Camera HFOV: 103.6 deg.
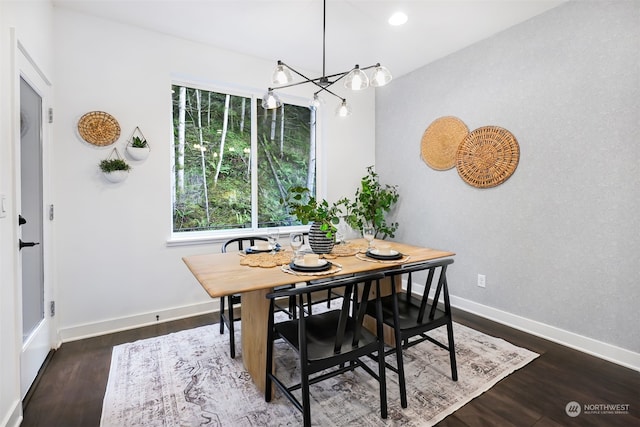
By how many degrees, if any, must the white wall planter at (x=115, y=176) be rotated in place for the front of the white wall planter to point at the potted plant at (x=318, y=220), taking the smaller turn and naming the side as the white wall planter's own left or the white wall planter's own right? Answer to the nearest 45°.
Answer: approximately 45° to the white wall planter's own left

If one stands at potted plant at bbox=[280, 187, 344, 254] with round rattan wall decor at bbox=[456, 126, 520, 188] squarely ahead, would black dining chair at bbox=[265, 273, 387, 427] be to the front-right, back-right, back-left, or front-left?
back-right

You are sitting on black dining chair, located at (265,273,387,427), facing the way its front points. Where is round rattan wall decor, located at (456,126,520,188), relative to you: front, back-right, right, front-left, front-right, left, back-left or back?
right

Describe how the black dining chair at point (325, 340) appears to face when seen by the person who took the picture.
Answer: facing away from the viewer and to the left of the viewer

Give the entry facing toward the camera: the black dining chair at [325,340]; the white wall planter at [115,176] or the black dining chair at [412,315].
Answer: the white wall planter
